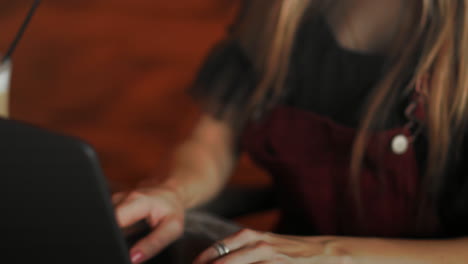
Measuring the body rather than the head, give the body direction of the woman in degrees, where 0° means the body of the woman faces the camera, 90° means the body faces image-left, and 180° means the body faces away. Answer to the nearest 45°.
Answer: approximately 45°

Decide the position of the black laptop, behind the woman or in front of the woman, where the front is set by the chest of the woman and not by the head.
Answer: in front
